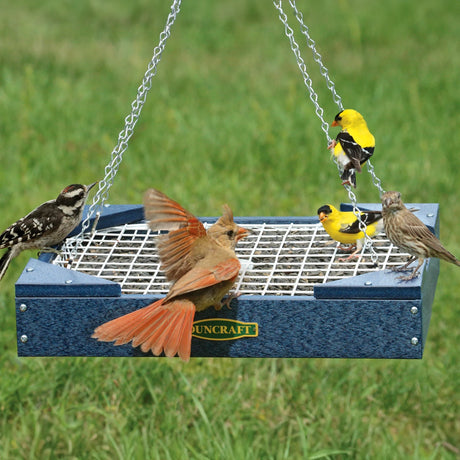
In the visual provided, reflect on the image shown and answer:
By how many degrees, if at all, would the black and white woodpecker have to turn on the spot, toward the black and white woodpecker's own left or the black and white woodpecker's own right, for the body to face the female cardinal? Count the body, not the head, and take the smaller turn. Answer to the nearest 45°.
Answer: approximately 45° to the black and white woodpecker's own right

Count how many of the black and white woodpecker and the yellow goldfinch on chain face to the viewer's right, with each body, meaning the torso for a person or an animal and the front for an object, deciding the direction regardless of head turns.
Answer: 1

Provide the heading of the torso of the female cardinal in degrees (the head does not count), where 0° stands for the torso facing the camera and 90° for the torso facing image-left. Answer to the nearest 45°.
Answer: approximately 225°

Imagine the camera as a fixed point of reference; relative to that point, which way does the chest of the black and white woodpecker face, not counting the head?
to the viewer's right

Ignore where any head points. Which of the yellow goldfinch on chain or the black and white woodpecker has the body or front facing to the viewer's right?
the black and white woodpecker

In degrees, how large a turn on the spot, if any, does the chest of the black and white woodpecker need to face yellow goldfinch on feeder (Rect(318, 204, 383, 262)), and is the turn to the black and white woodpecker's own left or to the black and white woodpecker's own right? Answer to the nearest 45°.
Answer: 0° — it already faces it

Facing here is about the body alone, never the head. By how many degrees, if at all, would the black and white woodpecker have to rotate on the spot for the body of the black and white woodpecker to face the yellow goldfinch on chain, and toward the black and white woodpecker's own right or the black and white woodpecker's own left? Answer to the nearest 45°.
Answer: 0° — it already faces it

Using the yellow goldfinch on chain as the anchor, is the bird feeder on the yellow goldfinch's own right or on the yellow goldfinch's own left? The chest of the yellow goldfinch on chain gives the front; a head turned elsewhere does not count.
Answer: on the yellow goldfinch's own left

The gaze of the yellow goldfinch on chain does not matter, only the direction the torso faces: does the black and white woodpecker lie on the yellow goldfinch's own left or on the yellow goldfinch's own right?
on the yellow goldfinch's own left
